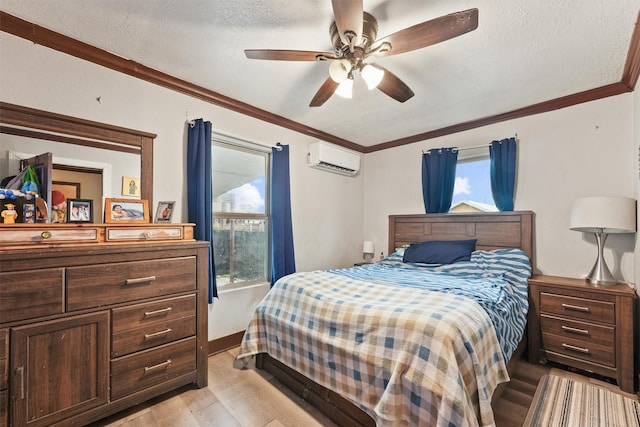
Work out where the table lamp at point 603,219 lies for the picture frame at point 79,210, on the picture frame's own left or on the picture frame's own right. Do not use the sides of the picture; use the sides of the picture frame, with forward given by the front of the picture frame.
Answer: on the picture frame's own left

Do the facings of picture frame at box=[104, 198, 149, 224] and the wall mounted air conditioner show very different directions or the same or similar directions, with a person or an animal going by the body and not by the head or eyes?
same or similar directions

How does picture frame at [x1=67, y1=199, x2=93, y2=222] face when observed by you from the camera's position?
facing the viewer

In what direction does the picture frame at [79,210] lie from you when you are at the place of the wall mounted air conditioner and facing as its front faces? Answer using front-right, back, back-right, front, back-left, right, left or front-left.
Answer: right

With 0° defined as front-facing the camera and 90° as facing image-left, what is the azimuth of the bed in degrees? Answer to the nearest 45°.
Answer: approximately 45°

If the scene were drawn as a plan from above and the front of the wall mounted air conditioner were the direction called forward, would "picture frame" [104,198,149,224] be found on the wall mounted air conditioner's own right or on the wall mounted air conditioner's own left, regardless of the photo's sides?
on the wall mounted air conditioner's own right

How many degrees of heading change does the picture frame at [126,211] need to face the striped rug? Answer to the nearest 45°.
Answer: approximately 45° to its left

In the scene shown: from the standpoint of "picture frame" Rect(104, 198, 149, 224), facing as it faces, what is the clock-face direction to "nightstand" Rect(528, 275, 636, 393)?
The nightstand is roughly at 10 o'clock from the picture frame.

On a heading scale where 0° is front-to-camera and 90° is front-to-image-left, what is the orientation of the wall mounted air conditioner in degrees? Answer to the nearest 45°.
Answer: approximately 315°

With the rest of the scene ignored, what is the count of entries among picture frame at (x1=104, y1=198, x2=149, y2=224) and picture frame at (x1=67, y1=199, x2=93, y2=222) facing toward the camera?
2

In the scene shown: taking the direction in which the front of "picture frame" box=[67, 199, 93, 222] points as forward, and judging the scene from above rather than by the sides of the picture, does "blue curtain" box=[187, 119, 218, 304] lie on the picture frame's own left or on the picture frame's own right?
on the picture frame's own left

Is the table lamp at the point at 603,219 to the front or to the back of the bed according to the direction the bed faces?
to the back
